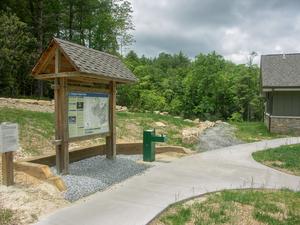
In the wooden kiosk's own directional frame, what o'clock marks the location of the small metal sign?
The small metal sign is roughly at 3 o'clock from the wooden kiosk.

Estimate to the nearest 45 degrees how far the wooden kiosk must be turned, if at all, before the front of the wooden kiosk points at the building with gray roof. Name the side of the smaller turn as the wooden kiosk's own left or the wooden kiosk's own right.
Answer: approximately 90° to the wooden kiosk's own left

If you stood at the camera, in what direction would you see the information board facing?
facing the viewer and to the right of the viewer

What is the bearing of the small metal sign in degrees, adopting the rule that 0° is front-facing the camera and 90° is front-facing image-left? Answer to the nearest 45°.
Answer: approximately 0°

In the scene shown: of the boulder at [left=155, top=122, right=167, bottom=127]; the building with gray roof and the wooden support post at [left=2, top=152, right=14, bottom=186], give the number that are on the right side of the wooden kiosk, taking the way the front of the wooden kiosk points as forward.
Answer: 1

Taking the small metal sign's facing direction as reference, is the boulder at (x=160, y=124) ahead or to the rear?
to the rear

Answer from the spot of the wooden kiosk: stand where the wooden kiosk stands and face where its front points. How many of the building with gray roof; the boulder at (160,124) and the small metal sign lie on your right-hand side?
1

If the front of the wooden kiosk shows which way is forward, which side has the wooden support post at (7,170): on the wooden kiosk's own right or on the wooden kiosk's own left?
on the wooden kiosk's own right

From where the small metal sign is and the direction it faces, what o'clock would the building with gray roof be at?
The building with gray roof is roughly at 8 o'clock from the small metal sign.

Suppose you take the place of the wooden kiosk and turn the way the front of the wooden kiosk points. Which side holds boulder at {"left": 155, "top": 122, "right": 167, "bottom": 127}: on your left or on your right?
on your left

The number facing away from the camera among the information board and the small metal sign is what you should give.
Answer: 0

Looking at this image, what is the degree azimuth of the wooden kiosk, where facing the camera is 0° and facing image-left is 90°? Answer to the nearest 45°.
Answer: approximately 315°

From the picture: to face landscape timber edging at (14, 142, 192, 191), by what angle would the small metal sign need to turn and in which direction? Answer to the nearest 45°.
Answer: approximately 135° to its left

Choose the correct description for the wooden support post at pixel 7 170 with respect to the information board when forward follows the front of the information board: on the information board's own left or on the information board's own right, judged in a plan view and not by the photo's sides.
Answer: on the information board's own right

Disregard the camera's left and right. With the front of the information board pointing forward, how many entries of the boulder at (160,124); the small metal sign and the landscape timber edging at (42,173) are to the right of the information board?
2
